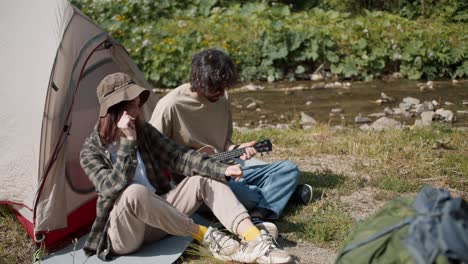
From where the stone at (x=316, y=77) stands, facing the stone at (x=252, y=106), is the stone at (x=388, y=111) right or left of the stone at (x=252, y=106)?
left

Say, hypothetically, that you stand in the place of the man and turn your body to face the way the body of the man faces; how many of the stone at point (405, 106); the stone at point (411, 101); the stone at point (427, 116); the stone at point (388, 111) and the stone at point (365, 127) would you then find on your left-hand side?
5

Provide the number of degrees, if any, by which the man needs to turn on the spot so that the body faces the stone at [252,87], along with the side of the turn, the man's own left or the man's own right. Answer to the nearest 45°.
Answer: approximately 135° to the man's own left

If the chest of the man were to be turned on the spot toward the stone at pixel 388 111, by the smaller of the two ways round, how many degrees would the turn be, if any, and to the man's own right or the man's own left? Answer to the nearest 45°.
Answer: approximately 90° to the man's own left

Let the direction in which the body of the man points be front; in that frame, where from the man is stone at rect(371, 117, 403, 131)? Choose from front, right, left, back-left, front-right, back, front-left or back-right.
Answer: left

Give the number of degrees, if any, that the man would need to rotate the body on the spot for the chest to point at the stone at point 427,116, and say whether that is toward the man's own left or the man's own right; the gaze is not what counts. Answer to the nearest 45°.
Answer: approximately 90° to the man's own left

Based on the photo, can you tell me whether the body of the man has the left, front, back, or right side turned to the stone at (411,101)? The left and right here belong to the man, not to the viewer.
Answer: left

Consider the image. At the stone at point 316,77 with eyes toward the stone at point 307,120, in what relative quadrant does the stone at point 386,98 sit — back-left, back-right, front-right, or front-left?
front-left

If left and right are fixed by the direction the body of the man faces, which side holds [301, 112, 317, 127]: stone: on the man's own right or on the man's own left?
on the man's own left

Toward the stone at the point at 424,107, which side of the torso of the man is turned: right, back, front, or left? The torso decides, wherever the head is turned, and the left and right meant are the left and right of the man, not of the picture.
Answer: left

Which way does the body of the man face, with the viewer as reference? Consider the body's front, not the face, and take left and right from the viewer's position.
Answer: facing the viewer and to the right of the viewer

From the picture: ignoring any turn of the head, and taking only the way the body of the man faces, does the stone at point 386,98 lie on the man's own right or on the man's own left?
on the man's own left
